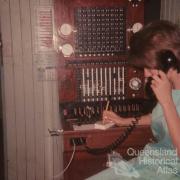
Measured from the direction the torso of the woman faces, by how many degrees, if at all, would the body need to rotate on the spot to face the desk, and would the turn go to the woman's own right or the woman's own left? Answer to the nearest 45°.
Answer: approximately 45° to the woman's own right

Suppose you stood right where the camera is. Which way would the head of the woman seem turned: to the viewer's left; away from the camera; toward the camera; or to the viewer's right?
to the viewer's left

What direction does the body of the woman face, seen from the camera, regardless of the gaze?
to the viewer's left
